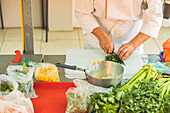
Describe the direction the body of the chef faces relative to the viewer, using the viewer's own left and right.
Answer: facing the viewer

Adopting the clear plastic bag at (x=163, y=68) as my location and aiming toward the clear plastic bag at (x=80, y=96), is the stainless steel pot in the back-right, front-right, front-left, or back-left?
front-right

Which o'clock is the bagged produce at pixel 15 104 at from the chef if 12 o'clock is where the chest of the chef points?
The bagged produce is roughly at 1 o'clock from the chef.

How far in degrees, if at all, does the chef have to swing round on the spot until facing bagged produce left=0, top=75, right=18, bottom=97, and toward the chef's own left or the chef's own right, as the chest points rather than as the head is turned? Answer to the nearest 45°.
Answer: approximately 45° to the chef's own right

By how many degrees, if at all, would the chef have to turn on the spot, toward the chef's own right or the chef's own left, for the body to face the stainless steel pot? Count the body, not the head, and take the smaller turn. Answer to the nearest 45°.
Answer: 0° — they already face it

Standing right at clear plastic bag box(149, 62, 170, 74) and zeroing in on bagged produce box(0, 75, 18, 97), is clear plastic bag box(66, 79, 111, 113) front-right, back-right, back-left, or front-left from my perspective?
front-left

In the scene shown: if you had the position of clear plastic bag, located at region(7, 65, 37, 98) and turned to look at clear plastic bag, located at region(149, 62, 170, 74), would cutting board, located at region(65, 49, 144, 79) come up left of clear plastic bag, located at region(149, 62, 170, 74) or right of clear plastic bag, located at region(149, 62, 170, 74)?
left

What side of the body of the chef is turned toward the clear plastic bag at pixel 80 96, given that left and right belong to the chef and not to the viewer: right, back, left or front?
front
